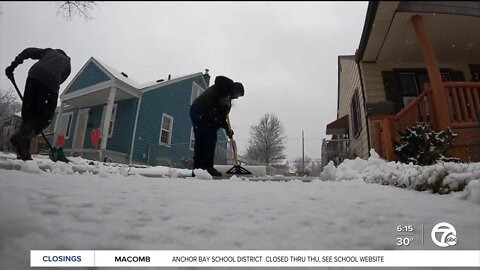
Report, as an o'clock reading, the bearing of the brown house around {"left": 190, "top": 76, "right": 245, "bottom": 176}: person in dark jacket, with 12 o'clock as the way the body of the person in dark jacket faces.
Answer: The brown house is roughly at 12 o'clock from the person in dark jacket.

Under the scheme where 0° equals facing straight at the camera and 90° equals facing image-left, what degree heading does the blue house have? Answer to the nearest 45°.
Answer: approximately 45°

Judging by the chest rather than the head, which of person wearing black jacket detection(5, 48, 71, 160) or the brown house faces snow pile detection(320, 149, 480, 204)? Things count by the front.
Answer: the brown house

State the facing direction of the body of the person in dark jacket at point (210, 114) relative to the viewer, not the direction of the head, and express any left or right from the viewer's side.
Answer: facing to the right of the viewer

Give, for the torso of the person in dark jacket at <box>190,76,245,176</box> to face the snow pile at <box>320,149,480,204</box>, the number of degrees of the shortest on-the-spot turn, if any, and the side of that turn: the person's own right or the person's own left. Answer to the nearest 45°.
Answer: approximately 45° to the person's own right

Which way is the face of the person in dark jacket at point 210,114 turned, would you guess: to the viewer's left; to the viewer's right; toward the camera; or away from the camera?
to the viewer's right

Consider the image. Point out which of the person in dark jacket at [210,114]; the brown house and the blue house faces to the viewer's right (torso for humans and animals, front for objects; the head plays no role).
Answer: the person in dark jacket
